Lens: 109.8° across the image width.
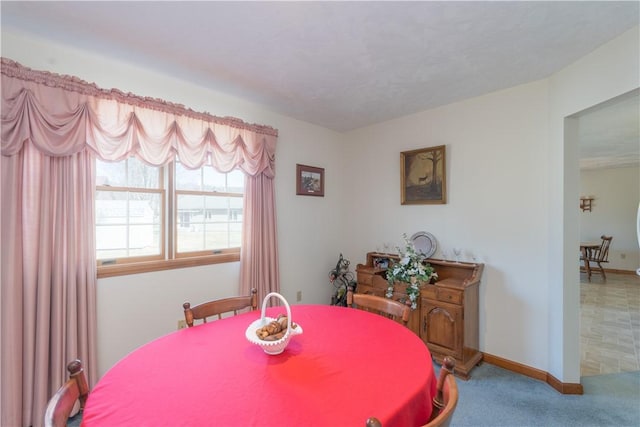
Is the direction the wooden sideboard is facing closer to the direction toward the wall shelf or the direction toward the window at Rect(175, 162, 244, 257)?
the window

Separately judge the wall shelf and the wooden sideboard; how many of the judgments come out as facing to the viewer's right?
0

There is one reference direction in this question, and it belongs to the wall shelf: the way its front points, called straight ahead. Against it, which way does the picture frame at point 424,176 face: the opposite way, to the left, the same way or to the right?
the same way

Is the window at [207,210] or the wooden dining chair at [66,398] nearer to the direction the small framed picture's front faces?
the wooden dining chair

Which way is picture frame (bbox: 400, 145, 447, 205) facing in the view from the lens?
facing the viewer and to the left of the viewer

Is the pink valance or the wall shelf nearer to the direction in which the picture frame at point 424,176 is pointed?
the pink valance

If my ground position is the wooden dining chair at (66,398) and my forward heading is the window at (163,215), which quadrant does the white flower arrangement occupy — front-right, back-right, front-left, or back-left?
front-right

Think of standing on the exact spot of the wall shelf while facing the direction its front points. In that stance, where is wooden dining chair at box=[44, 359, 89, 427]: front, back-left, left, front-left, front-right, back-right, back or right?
front

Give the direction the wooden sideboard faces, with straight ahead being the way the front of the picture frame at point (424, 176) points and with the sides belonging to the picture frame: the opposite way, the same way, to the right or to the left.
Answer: the same way

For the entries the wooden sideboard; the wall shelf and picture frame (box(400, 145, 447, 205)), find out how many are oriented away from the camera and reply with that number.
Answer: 0

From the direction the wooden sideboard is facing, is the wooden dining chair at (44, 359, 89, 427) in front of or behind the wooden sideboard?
in front

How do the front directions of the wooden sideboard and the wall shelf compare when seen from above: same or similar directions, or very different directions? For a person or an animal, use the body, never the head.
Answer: same or similar directions

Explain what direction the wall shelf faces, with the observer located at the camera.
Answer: facing the viewer

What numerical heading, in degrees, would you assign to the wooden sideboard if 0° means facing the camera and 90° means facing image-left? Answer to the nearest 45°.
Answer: approximately 45°
